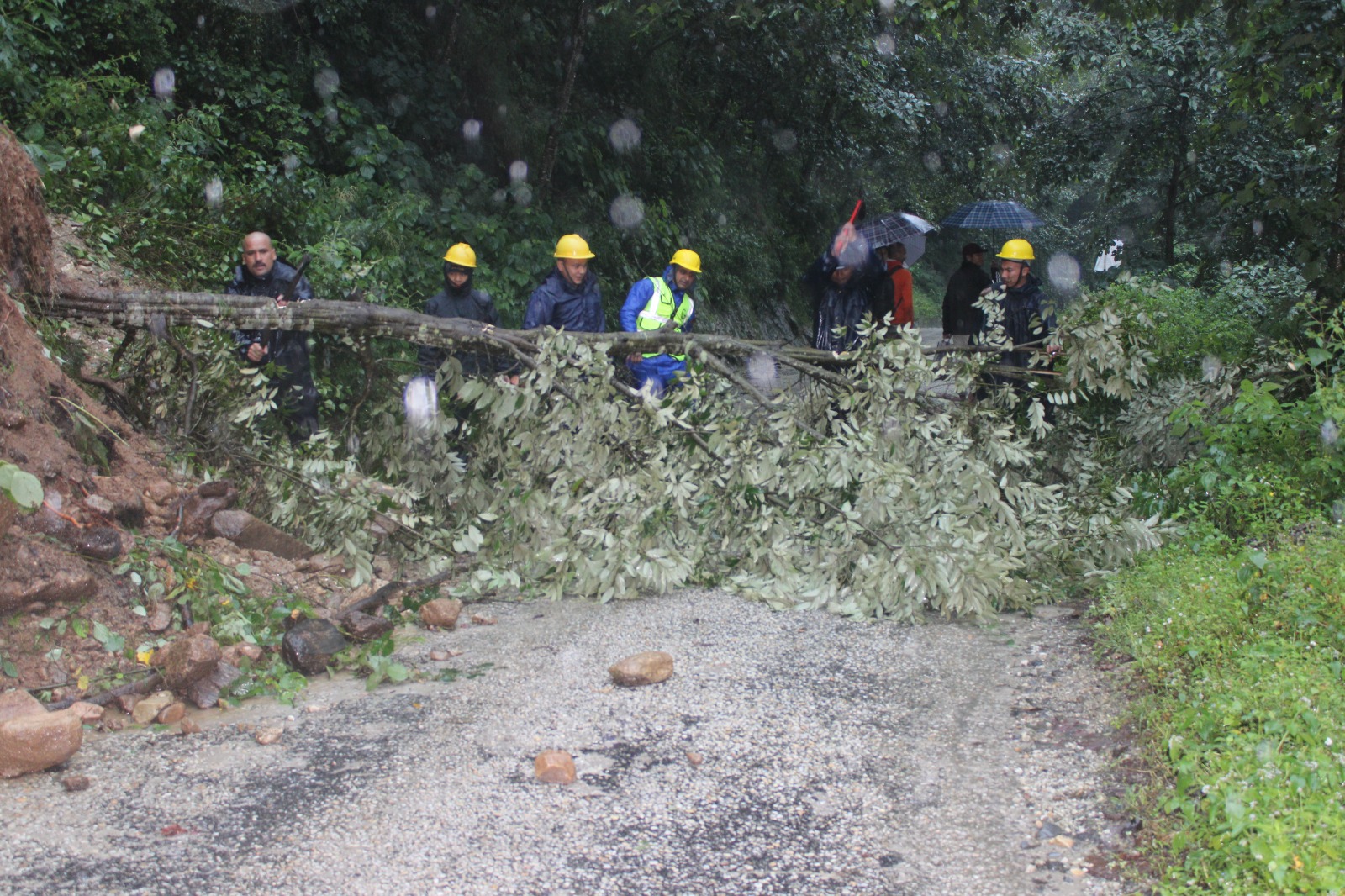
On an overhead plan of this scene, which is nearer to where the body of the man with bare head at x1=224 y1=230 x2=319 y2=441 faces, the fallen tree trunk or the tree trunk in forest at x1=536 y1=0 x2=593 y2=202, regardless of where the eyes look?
the fallen tree trunk

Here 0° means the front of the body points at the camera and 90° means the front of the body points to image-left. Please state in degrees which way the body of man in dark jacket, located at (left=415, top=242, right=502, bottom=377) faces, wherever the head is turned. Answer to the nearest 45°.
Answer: approximately 0°

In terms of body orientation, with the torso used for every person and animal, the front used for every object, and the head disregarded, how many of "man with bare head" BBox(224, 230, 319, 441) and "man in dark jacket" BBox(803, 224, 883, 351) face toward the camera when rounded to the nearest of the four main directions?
2

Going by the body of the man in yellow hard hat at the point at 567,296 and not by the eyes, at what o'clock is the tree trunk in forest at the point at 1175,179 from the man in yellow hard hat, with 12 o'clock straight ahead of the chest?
The tree trunk in forest is roughly at 9 o'clock from the man in yellow hard hat.

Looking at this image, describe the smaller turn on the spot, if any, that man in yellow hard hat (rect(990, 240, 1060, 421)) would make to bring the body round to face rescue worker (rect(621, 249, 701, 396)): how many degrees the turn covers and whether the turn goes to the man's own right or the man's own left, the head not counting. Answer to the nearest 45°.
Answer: approximately 45° to the man's own right

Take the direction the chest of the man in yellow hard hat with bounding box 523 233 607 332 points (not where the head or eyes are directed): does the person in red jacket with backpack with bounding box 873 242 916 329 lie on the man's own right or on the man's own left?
on the man's own left
